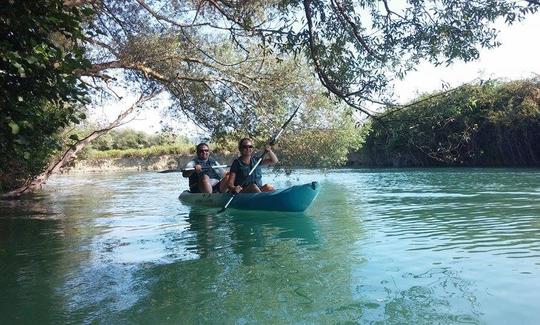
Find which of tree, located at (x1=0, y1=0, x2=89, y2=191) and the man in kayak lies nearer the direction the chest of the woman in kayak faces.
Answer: the tree

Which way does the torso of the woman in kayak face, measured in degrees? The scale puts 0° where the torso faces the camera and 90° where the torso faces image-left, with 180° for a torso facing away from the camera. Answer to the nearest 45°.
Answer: approximately 315°

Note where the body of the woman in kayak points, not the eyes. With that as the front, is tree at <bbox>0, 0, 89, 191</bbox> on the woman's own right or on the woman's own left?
on the woman's own right

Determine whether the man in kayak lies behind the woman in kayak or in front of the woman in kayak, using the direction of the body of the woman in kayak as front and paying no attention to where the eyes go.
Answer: behind
